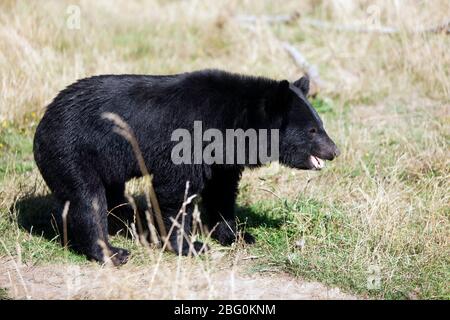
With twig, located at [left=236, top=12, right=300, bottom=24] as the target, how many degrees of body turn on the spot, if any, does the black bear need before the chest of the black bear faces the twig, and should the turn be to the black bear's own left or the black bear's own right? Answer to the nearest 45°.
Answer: approximately 90° to the black bear's own left

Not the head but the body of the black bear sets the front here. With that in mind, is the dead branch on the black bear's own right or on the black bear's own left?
on the black bear's own left

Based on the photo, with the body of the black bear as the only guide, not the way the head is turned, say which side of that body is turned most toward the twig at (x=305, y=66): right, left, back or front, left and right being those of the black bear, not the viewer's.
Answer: left

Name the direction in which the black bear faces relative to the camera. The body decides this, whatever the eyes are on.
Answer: to the viewer's right
